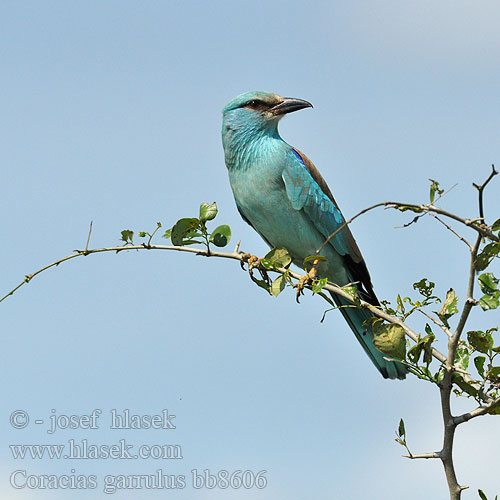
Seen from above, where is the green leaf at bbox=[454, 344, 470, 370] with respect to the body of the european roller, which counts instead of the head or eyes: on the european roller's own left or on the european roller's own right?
on the european roller's own left

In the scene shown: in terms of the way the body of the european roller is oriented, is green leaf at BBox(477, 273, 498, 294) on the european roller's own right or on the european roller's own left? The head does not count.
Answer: on the european roller's own left

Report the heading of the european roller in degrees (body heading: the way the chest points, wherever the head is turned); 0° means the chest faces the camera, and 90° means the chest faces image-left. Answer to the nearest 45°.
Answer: approximately 45°
